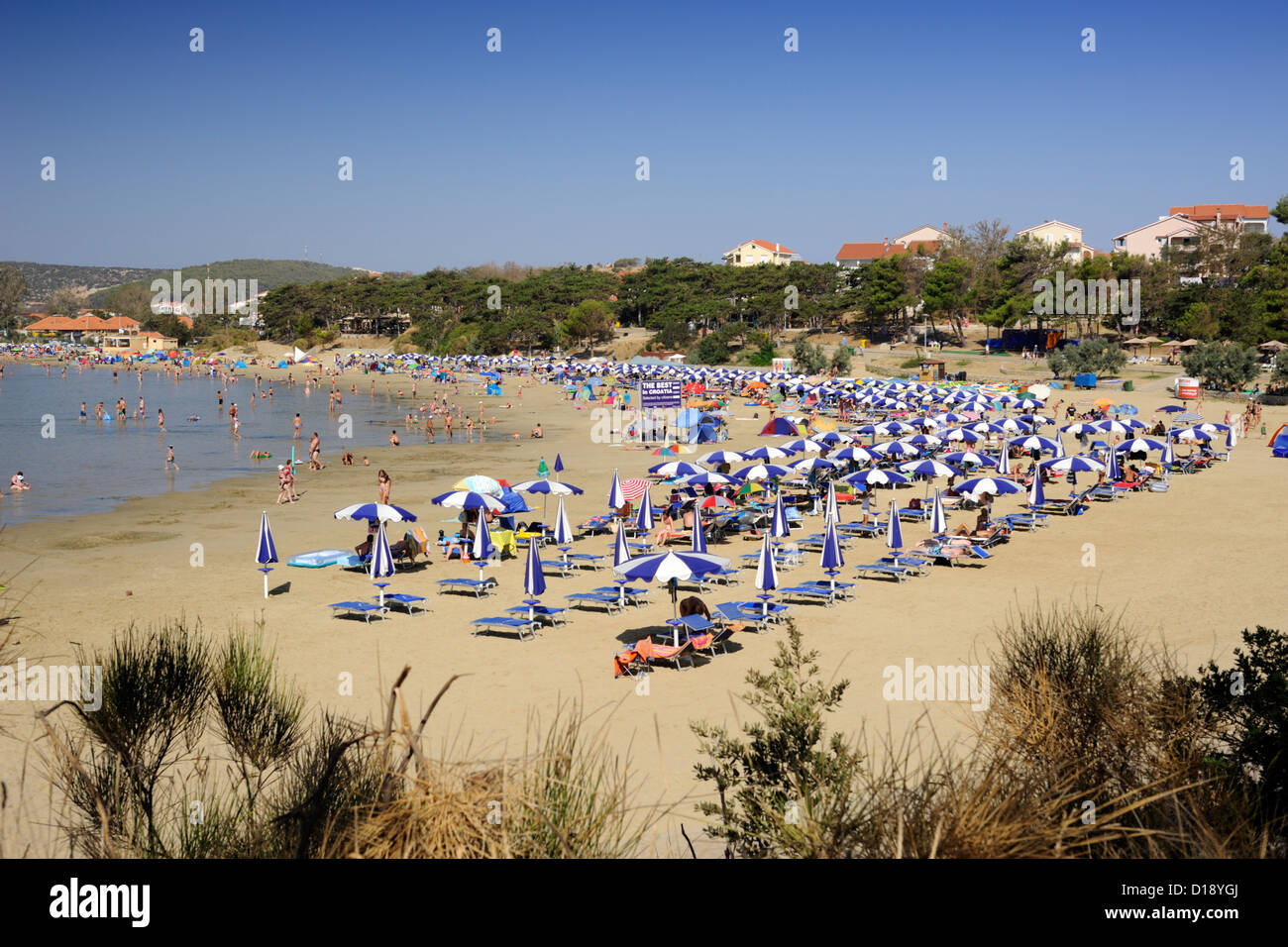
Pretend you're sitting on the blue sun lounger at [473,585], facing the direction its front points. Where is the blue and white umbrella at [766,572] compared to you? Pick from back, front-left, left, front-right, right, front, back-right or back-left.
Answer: back-left

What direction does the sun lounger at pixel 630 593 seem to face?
to the viewer's left

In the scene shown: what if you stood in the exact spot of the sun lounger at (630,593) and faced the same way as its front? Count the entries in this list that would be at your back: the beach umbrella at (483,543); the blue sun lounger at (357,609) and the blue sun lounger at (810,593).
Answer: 1

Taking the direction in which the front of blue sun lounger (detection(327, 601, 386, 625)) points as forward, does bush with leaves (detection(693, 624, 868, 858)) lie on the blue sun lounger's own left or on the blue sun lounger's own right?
on the blue sun lounger's own left

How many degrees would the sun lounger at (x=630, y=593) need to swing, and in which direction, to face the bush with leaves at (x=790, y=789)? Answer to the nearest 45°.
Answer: approximately 90° to its left

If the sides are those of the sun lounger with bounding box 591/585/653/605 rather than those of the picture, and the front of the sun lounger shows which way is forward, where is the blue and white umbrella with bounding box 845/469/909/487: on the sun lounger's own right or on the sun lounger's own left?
on the sun lounger's own right

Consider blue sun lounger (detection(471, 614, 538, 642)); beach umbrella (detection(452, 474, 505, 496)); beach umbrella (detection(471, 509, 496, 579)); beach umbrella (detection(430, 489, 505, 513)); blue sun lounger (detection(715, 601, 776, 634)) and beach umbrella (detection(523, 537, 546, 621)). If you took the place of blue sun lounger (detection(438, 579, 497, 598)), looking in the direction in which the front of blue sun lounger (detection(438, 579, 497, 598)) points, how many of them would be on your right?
3

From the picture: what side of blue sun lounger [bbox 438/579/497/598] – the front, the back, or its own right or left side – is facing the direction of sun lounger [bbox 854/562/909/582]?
back

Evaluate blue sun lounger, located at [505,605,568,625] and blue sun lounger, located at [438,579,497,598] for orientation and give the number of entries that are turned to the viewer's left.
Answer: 2

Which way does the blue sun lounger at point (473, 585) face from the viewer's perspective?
to the viewer's left

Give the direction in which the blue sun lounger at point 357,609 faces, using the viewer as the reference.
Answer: facing to the left of the viewer

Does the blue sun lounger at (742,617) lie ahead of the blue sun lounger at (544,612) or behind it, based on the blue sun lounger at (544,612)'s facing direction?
behind

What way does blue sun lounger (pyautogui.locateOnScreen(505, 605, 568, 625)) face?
to the viewer's left
